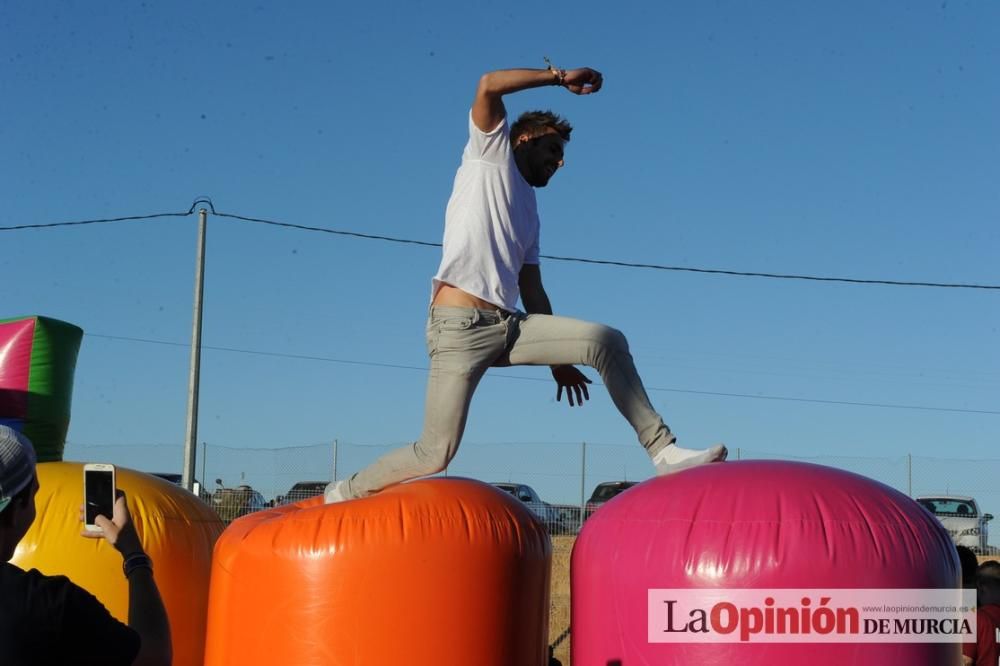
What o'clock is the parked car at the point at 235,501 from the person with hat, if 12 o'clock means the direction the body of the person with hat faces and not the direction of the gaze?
The parked car is roughly at 11 o'clock from the person with hat.

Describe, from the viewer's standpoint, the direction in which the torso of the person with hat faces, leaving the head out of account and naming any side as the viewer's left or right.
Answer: facing away from the viewer and to the right of the viewer

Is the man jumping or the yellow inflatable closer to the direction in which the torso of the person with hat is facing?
the man jumping

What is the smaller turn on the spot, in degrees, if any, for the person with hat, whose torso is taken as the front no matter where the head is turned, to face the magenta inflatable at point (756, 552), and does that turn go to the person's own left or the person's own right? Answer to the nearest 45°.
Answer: approximately 45° to the person's own right

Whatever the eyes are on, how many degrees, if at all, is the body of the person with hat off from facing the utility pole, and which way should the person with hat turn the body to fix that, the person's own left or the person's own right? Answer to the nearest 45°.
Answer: approximately 45° to the person's own left

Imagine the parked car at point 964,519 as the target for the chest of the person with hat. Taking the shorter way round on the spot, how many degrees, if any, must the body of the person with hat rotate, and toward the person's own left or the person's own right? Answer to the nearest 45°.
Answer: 0° — they already face it
